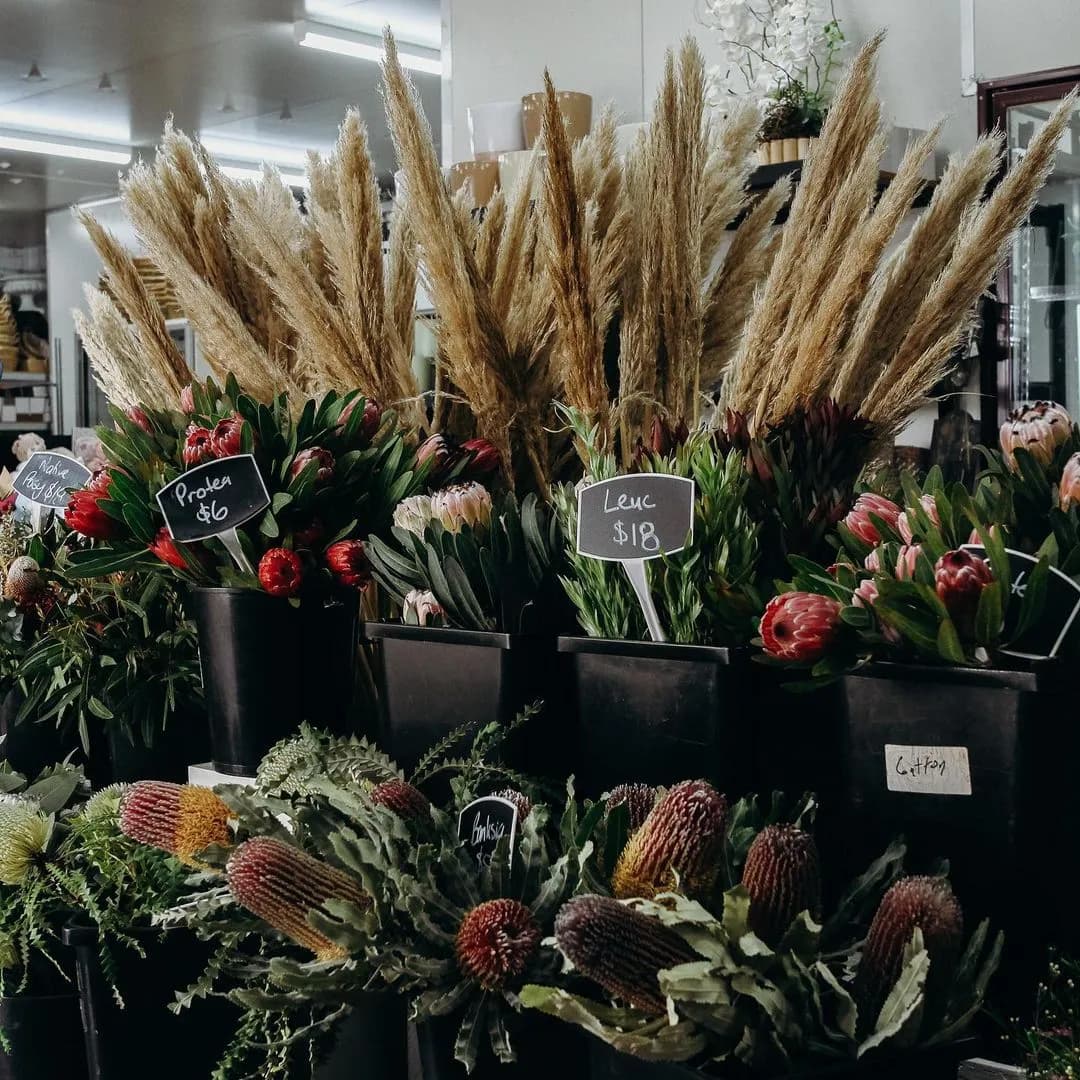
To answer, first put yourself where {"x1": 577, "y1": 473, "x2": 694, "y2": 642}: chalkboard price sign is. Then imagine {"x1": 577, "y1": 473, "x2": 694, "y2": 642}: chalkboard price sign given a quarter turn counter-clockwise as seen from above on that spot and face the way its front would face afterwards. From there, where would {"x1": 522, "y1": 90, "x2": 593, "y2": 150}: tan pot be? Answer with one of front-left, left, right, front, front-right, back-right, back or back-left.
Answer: left

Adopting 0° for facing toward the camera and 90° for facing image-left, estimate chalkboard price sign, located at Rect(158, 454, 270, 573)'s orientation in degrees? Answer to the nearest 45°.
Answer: approximately 0°

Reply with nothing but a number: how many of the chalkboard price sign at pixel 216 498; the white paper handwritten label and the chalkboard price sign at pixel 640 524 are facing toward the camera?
3

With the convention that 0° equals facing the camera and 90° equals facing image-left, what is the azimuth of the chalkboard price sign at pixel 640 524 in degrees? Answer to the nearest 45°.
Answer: approximately 0°

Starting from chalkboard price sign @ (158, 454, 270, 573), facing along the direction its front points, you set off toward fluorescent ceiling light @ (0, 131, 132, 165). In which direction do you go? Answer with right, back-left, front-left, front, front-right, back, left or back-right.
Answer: back
